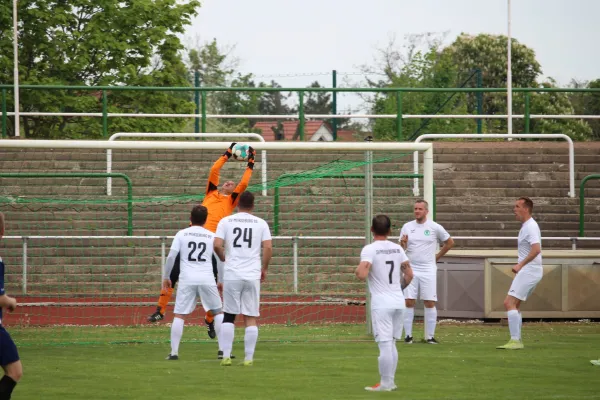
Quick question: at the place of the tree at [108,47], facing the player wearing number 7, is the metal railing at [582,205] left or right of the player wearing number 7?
left

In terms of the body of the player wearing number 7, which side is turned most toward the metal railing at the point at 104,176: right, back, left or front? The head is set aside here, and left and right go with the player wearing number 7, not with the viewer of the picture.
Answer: front

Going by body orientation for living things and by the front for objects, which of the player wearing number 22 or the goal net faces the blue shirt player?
the goal net

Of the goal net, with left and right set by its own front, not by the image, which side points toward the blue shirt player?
front

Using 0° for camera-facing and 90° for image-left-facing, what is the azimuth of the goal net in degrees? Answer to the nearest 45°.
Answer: approximately 0°

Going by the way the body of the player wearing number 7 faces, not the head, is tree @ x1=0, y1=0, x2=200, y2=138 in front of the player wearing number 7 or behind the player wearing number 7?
in front

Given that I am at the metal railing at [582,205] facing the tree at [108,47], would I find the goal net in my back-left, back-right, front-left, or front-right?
front-left

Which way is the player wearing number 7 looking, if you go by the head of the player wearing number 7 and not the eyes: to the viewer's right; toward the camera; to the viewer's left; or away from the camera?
away from the camera

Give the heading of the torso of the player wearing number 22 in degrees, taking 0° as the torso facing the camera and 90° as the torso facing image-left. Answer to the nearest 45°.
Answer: approximately 180°

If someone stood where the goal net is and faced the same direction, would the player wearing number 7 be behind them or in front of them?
in front

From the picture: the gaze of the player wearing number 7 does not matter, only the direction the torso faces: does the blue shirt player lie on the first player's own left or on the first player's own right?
on the first player's own left

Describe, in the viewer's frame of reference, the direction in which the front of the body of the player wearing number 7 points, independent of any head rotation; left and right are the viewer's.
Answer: facing away from the viewer and to the left of the viewer
